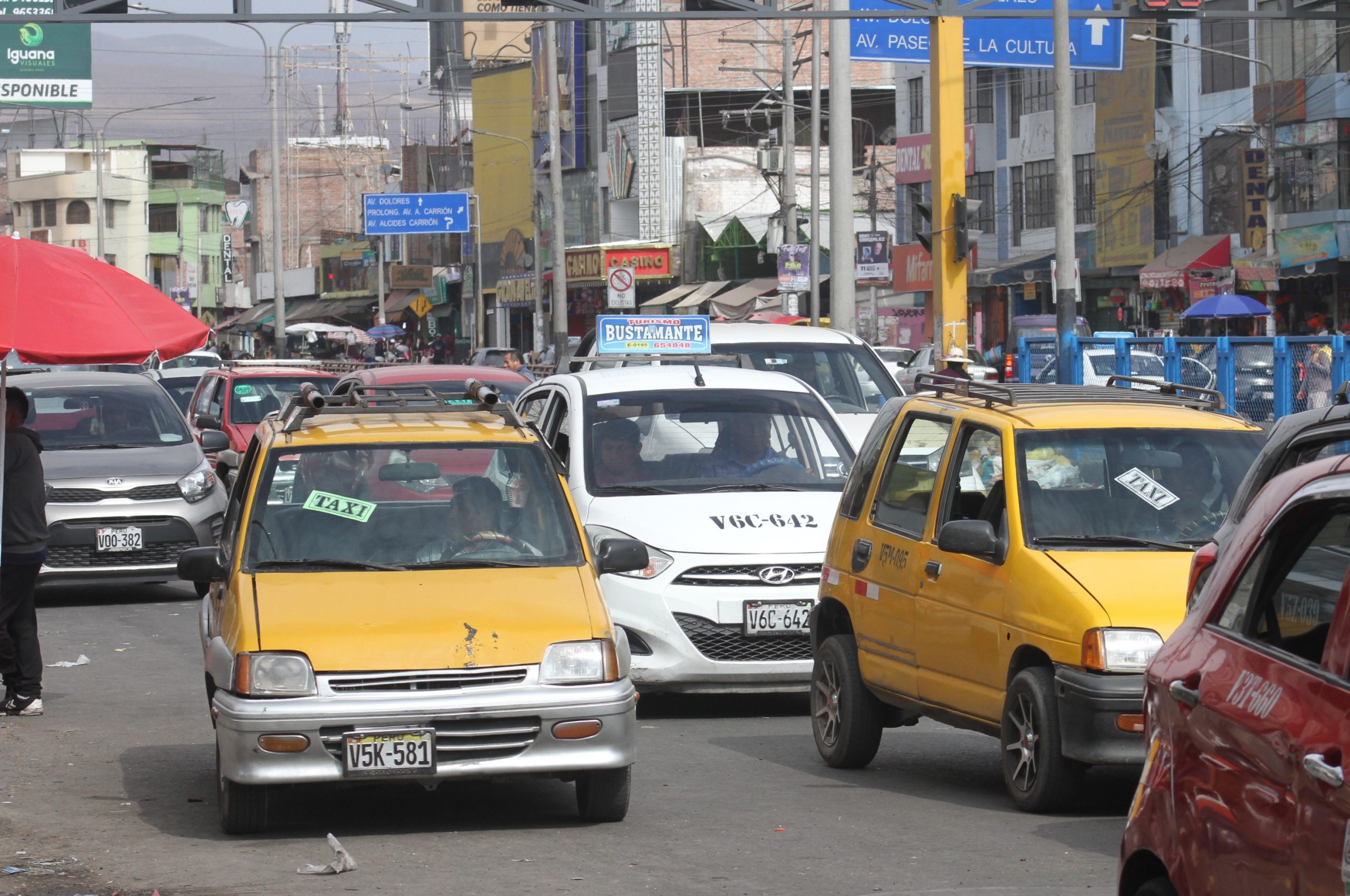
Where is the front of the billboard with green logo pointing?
toward the camera

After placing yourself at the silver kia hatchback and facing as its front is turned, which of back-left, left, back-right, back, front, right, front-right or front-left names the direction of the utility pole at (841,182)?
back-left

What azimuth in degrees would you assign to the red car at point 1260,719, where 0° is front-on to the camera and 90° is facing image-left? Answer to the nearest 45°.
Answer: approximately 315°

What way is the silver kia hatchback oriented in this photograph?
toward the camera

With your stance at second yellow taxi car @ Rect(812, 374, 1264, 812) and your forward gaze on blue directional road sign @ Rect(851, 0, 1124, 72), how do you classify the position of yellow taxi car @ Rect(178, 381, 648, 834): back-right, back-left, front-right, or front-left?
back-left

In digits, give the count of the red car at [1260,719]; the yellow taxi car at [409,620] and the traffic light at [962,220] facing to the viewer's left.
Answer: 0

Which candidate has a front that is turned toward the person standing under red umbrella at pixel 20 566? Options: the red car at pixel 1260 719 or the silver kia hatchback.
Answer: the silver kia hatchback

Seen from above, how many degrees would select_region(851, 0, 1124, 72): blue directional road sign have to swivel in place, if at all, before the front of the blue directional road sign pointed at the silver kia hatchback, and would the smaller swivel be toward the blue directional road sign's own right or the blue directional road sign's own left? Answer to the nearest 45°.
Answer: approximately 45° to the blue directional road sign's own right
